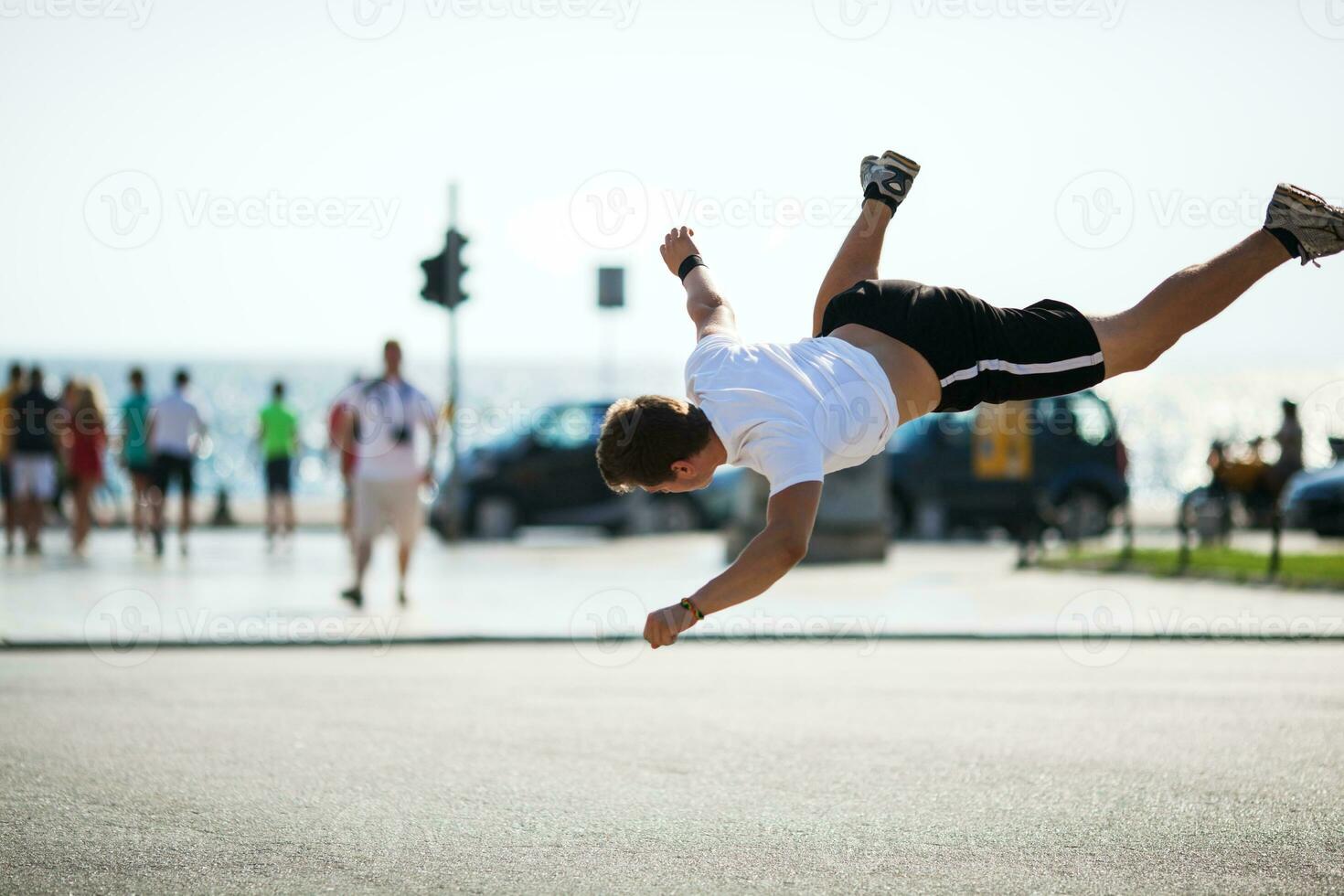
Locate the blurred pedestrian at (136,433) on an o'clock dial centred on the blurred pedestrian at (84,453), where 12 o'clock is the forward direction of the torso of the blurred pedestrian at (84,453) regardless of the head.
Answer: the blurred pedestrian at (136,433) is roughly at 3 o'clock from the blurred pedestrian at (84,453).

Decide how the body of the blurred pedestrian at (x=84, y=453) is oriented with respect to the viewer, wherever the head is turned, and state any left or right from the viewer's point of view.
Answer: facing away from the viewer

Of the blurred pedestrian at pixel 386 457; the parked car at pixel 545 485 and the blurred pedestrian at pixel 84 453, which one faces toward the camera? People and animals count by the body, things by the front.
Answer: the blurred pedestrian at pixel 386 457

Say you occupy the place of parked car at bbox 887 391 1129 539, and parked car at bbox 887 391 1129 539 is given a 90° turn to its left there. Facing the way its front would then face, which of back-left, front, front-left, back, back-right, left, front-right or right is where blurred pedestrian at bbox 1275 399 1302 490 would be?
left

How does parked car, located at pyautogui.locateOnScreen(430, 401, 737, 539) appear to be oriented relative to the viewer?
to the viewer's left

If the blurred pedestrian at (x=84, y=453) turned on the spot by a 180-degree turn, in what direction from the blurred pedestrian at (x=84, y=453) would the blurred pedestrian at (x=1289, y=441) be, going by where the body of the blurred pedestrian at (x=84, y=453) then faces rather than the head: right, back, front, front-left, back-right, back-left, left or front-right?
left

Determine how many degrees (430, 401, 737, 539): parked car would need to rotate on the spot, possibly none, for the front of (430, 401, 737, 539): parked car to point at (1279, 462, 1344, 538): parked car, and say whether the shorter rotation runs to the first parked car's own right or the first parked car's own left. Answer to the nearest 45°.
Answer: approximately 180°

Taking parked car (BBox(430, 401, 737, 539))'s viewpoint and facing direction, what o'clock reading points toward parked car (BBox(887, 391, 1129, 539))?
parked car (BBox(887, 391, 1129, 539)) is roughly at 6 o'clock from parked car (BBox(430, 401, 737, 539)).

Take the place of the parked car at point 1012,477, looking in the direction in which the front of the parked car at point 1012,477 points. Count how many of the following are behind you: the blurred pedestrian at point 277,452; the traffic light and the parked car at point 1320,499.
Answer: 1

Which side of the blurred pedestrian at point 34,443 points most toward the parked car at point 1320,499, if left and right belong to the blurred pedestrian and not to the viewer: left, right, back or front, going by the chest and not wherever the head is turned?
right

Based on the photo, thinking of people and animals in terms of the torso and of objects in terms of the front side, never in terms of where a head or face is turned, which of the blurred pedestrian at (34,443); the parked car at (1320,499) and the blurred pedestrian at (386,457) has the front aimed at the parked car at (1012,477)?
the parked car at (1320,499)

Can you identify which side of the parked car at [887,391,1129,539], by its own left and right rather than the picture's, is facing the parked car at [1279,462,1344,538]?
back

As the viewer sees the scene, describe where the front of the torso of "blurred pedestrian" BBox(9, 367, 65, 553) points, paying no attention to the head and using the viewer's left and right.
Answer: facing away from the viewer
